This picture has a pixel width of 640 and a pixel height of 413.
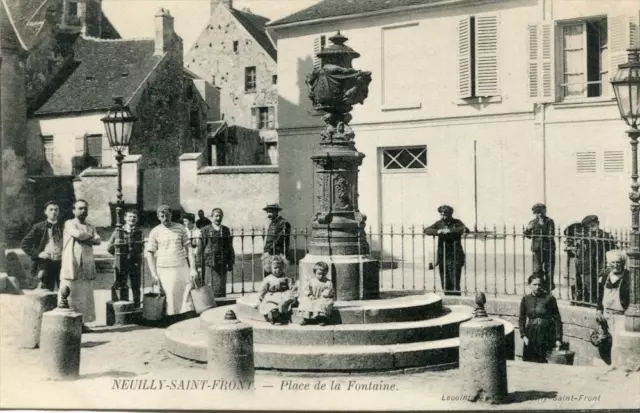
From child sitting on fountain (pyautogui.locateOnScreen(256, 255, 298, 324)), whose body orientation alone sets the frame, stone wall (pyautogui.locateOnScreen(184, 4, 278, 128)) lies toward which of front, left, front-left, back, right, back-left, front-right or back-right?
back

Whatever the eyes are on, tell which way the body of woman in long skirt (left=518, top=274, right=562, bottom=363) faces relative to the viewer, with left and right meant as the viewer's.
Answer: facing the viewer

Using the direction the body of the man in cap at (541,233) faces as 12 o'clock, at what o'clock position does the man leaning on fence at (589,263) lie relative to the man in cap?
The man leaning on fence is roughly at 9 o'clock from the man in cap.

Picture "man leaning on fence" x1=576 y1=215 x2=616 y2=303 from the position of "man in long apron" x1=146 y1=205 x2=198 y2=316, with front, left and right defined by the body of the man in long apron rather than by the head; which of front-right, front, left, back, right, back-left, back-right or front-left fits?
left

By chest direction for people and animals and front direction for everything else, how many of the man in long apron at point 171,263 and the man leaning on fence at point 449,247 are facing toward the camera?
2

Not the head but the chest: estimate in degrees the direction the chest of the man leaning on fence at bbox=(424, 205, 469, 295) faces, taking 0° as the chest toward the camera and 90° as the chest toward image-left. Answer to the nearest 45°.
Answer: approximately 0°

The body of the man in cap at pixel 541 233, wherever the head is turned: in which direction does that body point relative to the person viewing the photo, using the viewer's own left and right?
facing the viewer and to the left of the viewer

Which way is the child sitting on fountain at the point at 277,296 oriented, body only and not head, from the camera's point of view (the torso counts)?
toward the camera

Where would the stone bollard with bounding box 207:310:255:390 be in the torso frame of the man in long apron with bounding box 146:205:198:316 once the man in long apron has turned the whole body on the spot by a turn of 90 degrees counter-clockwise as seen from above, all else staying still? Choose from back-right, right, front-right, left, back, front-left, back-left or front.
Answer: right

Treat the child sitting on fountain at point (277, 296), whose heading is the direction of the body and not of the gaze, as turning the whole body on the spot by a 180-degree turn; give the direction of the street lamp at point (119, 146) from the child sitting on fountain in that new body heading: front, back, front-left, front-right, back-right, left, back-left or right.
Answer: front-left

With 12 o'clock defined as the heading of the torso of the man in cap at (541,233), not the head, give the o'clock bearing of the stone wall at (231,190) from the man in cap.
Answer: The stone wall is roughly at 3 o'clock from the man in cap.
